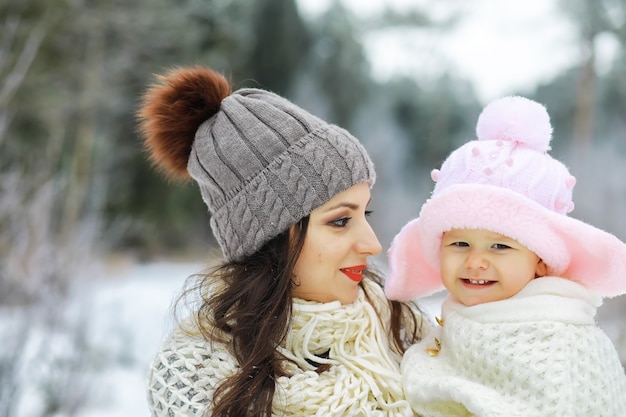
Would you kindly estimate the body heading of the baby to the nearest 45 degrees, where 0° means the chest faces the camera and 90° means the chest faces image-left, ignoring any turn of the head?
approximately 45°

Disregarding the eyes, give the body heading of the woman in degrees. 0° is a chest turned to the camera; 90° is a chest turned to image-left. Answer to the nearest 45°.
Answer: approximately 315°
